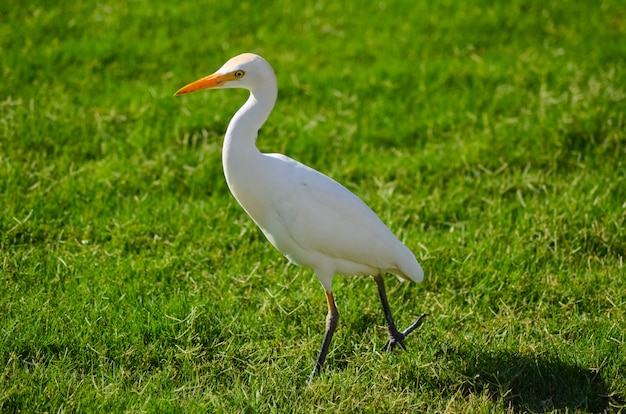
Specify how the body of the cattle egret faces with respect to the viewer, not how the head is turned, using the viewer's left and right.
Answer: facing to the left of the viewer
